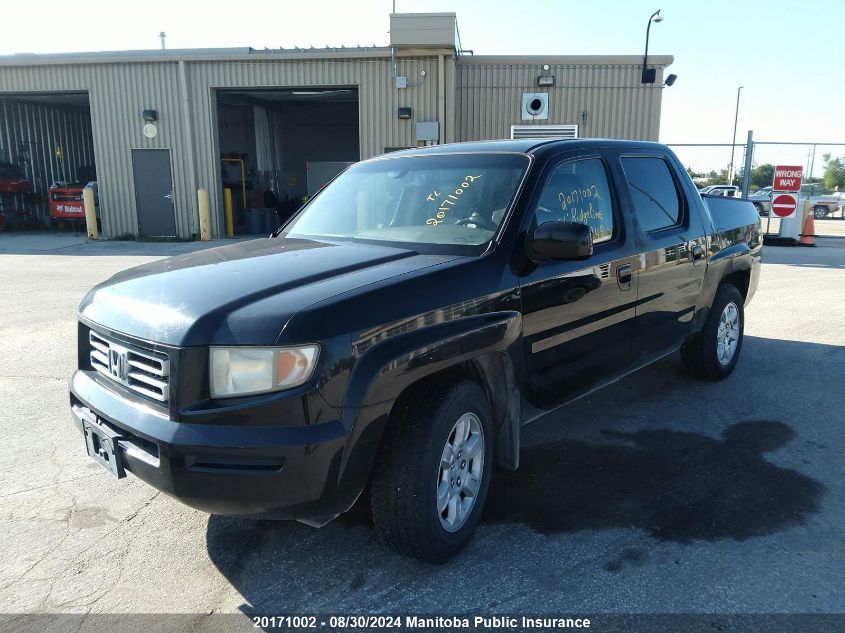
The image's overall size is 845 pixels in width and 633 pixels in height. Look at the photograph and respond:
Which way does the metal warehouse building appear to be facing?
toward the camera

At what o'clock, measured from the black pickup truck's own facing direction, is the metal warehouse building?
The metal warehouse building is roughly at 4 o'clock from the black pickup truck.

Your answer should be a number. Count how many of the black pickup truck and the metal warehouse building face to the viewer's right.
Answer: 0

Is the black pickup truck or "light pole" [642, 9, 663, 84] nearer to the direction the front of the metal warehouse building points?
the black pickup truck

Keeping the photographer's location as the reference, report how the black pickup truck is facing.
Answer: facing the viewer and to the left of the viewer

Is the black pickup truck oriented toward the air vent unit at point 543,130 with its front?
no

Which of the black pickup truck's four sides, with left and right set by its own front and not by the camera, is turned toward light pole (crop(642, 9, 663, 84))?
back

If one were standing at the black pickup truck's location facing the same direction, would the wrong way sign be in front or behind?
behind

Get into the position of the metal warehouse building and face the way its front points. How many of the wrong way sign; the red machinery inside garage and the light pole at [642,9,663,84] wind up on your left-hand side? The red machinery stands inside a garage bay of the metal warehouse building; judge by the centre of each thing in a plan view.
2

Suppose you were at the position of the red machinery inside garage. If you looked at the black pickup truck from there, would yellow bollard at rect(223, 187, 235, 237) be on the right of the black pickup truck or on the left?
left

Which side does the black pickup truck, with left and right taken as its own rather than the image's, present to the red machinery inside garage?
right

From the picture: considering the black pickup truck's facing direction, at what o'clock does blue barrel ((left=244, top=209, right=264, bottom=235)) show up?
The blue barrel is roughly at 4 o'clock from the black pickup truck.

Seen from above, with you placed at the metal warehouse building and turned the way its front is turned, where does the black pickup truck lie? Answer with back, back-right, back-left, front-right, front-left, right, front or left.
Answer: front

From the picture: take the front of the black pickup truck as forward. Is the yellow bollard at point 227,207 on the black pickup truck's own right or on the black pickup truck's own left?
on the black pickup truck's own right

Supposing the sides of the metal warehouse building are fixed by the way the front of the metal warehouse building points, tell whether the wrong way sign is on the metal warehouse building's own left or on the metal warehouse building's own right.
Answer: on the metal warehouse building's own left

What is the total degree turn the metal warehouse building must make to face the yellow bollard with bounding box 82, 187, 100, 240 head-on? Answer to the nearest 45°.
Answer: approximately 90° to its right

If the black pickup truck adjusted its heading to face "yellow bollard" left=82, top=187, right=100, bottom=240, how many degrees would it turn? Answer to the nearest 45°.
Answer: approximately 90° to its right
